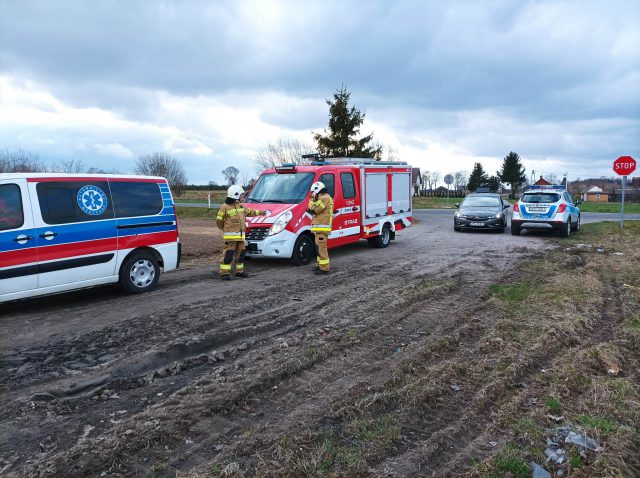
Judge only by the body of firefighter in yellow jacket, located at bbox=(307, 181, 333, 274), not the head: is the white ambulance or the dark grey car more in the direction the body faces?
the white ambulance

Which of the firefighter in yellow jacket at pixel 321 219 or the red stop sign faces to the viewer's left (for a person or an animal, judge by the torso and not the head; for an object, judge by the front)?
the firefighter in yellow jacket

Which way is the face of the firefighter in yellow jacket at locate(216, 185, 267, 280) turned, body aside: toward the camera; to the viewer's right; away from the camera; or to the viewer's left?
to the viewer's right

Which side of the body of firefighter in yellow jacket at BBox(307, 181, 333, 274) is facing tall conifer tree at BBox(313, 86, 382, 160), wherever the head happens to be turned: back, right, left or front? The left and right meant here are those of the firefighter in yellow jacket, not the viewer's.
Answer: right

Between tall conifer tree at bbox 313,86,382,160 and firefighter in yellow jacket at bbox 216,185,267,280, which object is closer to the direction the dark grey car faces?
the firefighter in yellow jacket

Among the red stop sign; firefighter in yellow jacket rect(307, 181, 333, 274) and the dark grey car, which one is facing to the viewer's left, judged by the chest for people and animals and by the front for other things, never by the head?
the firefighter in yellow jacket

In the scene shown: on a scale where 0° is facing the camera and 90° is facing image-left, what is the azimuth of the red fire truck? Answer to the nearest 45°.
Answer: approximately 45°

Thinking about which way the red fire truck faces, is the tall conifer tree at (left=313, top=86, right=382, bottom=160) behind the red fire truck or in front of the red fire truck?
behind

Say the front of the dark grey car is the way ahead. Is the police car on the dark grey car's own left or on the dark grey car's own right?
on the dark grey car's own left

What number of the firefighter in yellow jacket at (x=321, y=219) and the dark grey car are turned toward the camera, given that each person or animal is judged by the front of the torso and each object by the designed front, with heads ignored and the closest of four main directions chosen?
1
